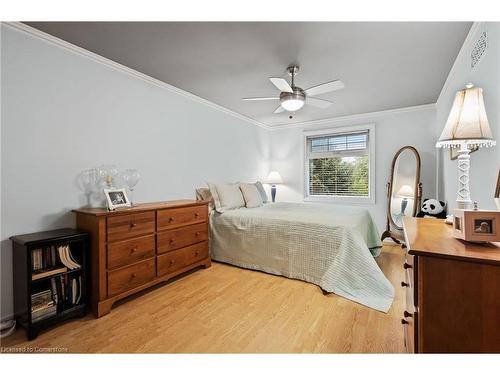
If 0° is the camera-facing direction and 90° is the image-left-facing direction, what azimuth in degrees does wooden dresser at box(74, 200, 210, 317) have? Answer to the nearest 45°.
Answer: approximately 315°

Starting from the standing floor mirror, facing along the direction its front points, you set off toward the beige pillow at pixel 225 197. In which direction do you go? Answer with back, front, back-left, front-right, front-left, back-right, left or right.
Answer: front

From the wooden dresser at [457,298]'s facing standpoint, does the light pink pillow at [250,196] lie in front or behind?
in front

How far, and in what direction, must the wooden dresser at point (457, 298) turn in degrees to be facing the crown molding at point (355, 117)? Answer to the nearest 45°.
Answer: approximately 90° to its right

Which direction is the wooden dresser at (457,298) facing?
to the viewer's left

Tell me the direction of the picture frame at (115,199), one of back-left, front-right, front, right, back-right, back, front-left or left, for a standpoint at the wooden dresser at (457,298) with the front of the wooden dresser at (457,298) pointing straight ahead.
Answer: front

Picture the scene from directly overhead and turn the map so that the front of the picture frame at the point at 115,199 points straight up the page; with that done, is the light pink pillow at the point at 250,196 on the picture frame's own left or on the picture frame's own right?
on the picture frame's own left

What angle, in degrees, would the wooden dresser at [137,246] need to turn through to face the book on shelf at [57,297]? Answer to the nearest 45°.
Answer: approximately 135° to its right

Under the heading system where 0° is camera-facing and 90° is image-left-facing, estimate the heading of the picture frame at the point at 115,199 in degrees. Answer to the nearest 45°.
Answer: approximately 315°

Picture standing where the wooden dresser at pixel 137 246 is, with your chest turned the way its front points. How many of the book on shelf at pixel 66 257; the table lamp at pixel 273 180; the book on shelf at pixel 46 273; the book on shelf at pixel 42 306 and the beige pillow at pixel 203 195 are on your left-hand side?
2

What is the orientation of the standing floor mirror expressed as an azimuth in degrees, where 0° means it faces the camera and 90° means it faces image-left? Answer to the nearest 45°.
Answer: approximately 45°

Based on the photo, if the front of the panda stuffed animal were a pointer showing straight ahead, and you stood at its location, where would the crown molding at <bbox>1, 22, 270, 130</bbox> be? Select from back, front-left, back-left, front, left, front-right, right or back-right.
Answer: front

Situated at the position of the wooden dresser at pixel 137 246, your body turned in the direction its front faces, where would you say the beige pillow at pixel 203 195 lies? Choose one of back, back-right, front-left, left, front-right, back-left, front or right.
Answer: left

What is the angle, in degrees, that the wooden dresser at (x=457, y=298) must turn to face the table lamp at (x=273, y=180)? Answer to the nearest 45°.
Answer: approximately 45° to its right

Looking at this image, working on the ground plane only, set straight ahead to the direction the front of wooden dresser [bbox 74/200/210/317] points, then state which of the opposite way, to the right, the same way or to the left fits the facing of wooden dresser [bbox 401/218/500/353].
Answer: the opposite way

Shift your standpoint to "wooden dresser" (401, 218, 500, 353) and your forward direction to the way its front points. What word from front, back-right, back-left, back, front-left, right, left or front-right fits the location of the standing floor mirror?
right

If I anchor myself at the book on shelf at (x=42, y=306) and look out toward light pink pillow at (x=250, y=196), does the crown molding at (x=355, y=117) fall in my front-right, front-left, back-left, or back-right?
front-right

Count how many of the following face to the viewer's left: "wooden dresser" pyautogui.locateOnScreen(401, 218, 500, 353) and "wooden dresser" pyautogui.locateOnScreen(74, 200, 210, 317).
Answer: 1
